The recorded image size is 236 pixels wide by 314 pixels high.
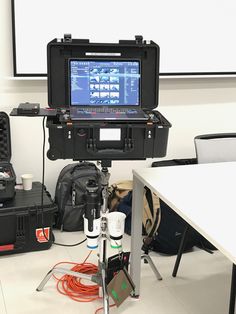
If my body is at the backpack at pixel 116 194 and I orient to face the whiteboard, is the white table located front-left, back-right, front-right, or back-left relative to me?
back-right

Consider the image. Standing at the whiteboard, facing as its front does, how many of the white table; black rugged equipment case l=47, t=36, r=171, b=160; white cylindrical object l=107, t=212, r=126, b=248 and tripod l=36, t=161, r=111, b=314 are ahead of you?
4

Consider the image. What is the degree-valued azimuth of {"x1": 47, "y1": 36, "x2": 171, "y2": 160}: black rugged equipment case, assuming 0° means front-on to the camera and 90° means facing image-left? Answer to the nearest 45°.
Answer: approximately 0°

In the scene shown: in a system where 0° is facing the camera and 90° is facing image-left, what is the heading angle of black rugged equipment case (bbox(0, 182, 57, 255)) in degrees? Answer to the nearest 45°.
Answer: approximately 0°

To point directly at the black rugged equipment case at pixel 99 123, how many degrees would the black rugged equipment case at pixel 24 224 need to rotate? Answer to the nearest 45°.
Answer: approximately 45° to its left
